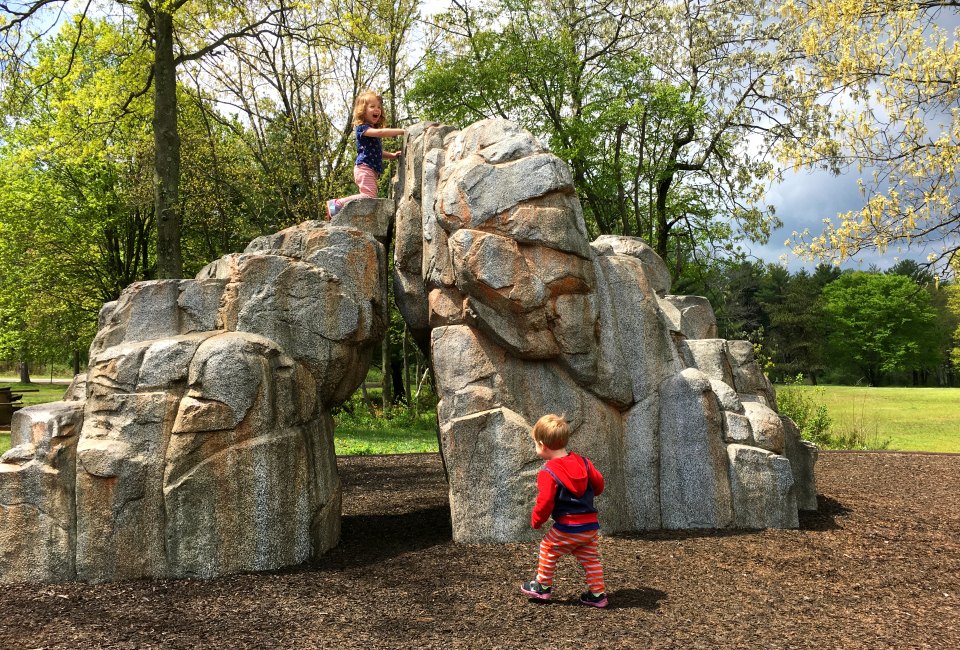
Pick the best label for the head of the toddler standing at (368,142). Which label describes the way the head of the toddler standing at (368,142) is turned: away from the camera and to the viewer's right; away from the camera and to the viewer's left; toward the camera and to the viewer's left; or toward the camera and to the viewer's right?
toward the camera and to the viewer's right

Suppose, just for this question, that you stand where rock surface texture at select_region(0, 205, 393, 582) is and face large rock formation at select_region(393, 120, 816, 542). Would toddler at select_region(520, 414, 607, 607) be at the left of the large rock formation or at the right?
right

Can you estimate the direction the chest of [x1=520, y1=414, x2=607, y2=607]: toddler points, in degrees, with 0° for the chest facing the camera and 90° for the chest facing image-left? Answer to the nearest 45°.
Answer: approximately 135°

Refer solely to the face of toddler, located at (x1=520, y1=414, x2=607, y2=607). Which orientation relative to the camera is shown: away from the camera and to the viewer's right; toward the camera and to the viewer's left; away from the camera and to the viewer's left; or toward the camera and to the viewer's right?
away from the camera and to the viewer's left

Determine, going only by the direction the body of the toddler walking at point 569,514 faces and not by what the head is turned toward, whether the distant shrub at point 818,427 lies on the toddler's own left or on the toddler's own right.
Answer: on the toddler's own right
